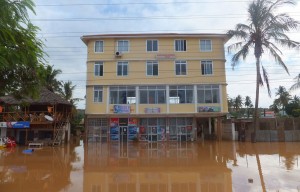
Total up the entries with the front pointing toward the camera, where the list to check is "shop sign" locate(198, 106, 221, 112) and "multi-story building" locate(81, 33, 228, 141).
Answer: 2

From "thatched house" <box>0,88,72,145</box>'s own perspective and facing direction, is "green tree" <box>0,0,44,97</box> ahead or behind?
ahead

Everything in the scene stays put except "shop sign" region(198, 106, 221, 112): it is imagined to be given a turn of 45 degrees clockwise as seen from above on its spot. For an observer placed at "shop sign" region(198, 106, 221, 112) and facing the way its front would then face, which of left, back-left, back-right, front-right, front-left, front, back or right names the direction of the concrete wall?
back-left

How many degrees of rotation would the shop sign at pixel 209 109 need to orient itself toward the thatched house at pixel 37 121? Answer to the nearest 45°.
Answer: approximately 90° to its right

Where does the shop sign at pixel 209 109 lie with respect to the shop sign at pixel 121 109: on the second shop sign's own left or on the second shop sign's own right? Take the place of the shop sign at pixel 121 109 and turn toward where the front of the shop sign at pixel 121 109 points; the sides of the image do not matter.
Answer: on the second shop sign's own left

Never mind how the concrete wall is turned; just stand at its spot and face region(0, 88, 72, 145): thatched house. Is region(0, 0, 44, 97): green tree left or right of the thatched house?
left

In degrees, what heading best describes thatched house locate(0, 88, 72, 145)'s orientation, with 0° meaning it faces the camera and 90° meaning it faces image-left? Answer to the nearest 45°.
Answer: approximately 0°
